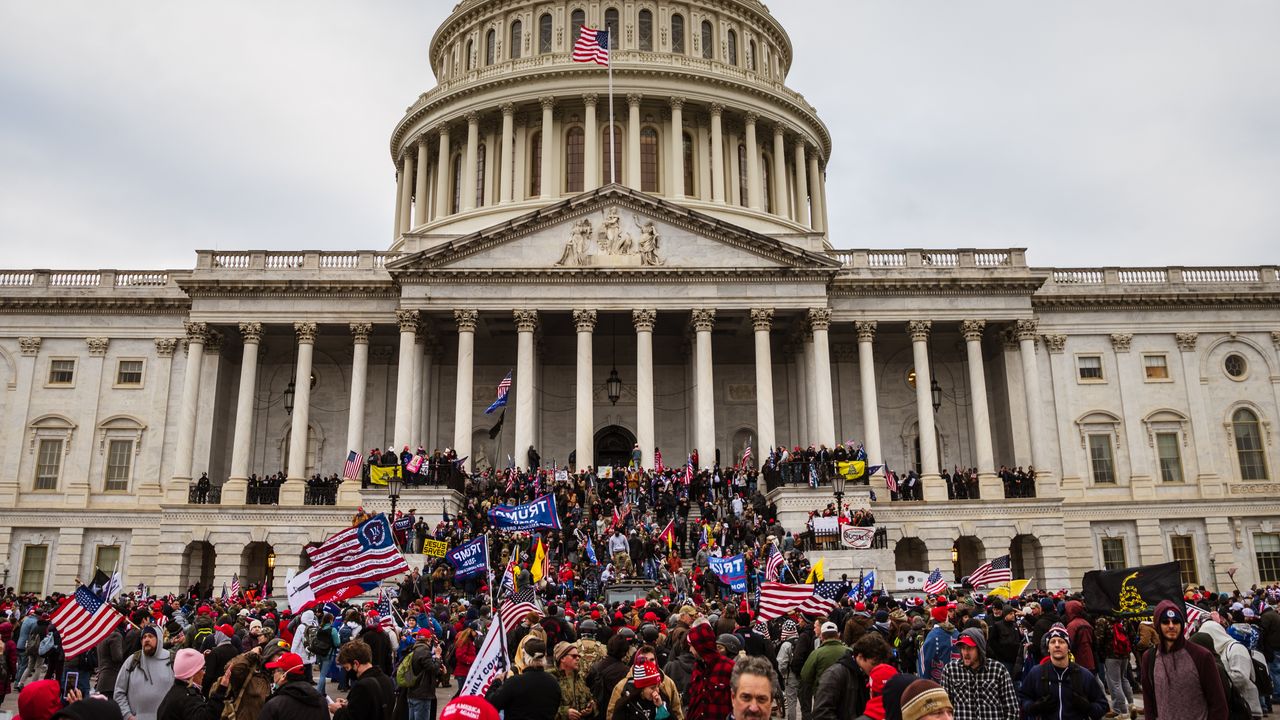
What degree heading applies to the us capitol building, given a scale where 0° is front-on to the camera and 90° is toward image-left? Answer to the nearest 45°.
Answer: approximately 0°

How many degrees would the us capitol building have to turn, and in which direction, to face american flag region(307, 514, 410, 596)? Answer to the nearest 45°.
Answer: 0° — it already faces it

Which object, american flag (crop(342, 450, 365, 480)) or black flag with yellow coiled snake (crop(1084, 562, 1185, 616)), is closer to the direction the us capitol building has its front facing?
the black flag with yellow coiled snake
